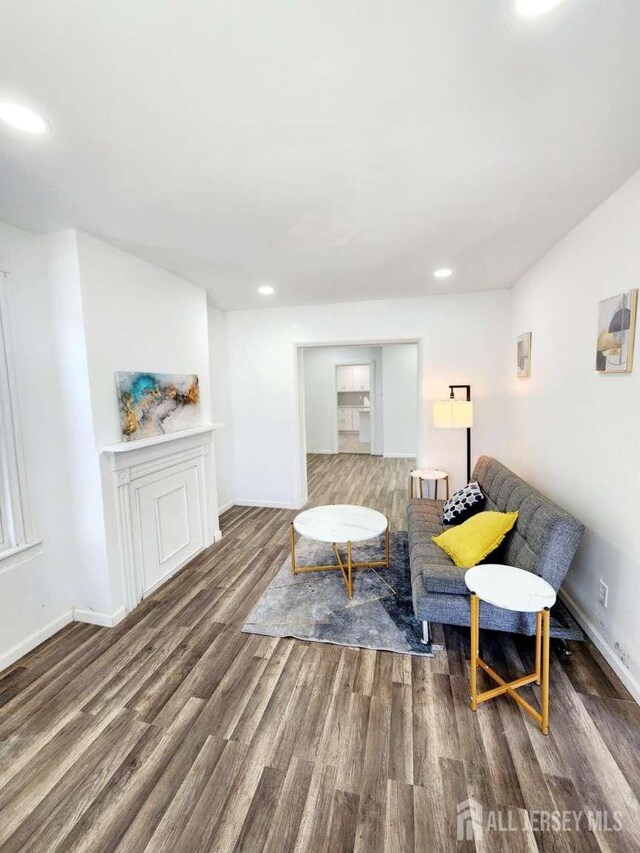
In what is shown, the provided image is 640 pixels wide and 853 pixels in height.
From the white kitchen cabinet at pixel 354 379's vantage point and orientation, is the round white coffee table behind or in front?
in front

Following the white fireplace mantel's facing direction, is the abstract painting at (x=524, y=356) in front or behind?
in front

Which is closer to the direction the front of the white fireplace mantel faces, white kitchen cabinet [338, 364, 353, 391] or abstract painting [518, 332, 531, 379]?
the abstract painting

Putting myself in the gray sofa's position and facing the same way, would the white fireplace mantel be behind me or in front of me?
in front

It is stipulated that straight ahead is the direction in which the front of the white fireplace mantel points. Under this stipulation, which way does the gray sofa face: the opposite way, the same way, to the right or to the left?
the opposite way

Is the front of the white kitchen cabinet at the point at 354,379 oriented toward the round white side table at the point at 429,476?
yes

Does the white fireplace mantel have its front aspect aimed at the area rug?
yes

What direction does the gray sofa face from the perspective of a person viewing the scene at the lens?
facing to the left of the viewer

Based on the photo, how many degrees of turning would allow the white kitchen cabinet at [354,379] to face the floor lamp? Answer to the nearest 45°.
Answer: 0° — it already faces it

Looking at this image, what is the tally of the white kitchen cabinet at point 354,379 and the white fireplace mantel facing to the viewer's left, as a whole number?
0

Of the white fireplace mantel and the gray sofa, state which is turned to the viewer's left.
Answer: the gray sofa

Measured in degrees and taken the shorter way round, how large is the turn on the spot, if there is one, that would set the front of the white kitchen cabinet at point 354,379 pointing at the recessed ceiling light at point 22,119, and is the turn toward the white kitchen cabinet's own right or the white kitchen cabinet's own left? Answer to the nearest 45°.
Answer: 0° — it already faces it

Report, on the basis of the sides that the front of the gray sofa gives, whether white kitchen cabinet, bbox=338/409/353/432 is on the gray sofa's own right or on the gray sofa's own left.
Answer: on the gray sofa's own right

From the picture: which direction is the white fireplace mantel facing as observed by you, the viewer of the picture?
facing the viewer and to the right of the viewer

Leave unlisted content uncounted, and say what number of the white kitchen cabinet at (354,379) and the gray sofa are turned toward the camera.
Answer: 1
